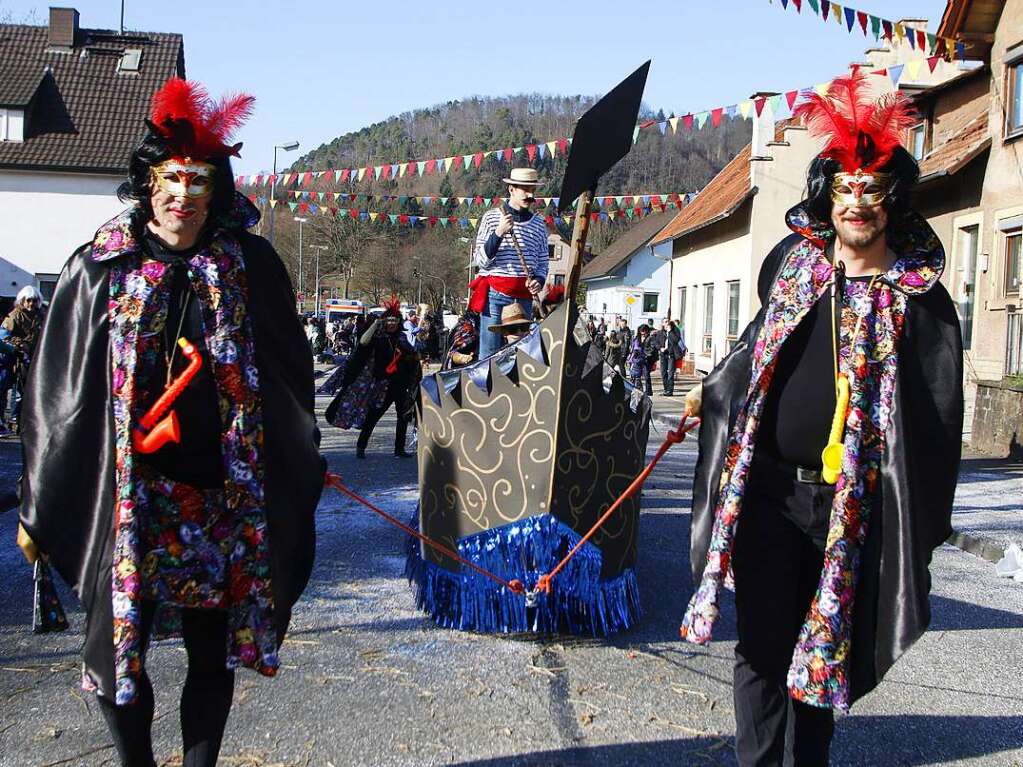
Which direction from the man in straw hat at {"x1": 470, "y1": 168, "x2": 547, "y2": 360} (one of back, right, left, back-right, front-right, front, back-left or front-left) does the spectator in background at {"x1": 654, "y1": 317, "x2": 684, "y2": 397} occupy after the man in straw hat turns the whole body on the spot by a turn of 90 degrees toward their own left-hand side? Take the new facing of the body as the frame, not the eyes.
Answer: front-left

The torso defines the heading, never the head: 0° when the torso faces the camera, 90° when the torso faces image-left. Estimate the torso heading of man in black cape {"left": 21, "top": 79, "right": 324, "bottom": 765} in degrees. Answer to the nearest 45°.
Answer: approximately 0°

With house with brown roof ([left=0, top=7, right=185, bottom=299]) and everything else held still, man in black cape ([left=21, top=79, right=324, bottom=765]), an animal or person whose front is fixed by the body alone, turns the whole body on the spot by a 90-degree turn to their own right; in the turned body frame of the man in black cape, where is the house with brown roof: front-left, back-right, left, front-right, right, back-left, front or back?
right

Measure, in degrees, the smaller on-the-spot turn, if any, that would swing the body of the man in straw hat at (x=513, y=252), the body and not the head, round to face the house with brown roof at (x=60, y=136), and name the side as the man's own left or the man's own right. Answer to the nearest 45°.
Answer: approximately 180°

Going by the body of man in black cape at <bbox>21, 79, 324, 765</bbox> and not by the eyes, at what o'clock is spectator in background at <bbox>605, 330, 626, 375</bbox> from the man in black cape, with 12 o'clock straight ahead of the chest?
The spectator in background is roughly at 7 o'clock from the man in black cape.

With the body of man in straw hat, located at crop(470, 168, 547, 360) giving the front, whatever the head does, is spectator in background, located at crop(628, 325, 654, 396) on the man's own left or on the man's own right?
on the man's own left
